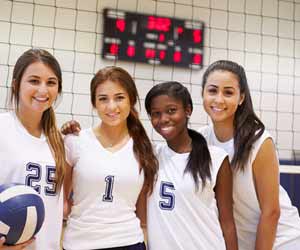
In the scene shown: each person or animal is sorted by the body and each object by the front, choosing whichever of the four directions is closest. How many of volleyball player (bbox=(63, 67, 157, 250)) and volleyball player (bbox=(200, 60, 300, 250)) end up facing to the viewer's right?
0

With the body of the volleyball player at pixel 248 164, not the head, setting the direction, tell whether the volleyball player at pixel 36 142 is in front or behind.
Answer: in front

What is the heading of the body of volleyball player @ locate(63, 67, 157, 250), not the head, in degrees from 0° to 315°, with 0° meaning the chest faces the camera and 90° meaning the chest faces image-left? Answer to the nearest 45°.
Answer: approximately 0°

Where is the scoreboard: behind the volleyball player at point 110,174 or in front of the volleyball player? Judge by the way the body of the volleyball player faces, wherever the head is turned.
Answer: behind

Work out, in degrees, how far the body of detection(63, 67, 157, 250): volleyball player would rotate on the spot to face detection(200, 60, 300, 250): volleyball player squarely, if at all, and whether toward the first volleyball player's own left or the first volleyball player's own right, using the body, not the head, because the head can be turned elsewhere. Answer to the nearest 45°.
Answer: approximately 90° to the first volleyball player's own left

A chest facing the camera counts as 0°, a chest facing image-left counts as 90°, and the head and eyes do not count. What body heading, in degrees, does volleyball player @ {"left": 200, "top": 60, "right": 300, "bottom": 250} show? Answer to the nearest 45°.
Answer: approximately 45°
